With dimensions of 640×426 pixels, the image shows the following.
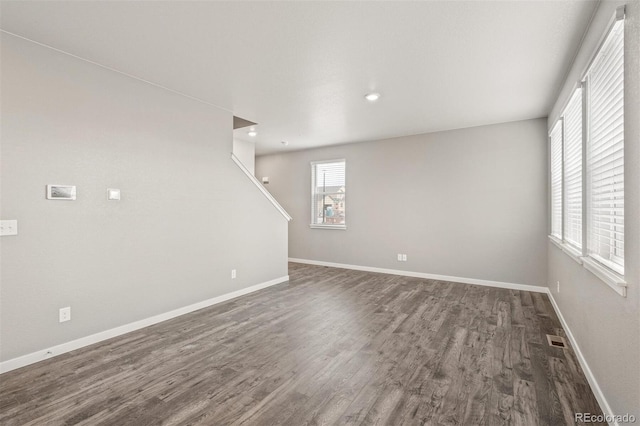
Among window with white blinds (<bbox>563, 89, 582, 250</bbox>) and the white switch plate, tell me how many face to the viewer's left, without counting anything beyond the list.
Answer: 1

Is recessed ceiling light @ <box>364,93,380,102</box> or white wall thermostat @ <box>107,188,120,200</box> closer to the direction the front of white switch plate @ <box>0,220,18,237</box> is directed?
the recessed ceiling light

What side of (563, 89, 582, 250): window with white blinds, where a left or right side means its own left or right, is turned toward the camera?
left

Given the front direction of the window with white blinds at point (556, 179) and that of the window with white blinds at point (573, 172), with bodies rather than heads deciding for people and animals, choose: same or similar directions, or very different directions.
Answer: same or similar directions

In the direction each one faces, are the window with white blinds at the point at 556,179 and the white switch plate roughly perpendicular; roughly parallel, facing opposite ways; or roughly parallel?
roughly parallel, facing opposite ways

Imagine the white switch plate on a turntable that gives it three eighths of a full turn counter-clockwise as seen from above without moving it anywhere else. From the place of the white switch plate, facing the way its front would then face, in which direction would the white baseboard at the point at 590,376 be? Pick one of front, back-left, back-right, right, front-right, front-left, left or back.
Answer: right

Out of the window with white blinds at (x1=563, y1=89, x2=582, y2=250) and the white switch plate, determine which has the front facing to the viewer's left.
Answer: the window with white blinds

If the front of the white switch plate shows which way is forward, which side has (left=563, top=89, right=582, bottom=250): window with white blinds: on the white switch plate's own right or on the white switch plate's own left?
on the white switch plate's own left

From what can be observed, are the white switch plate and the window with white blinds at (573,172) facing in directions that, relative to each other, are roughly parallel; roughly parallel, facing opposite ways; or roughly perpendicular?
roughly parallel, facing opposite ways

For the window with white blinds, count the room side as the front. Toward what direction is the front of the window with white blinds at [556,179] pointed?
to the viewer's left
